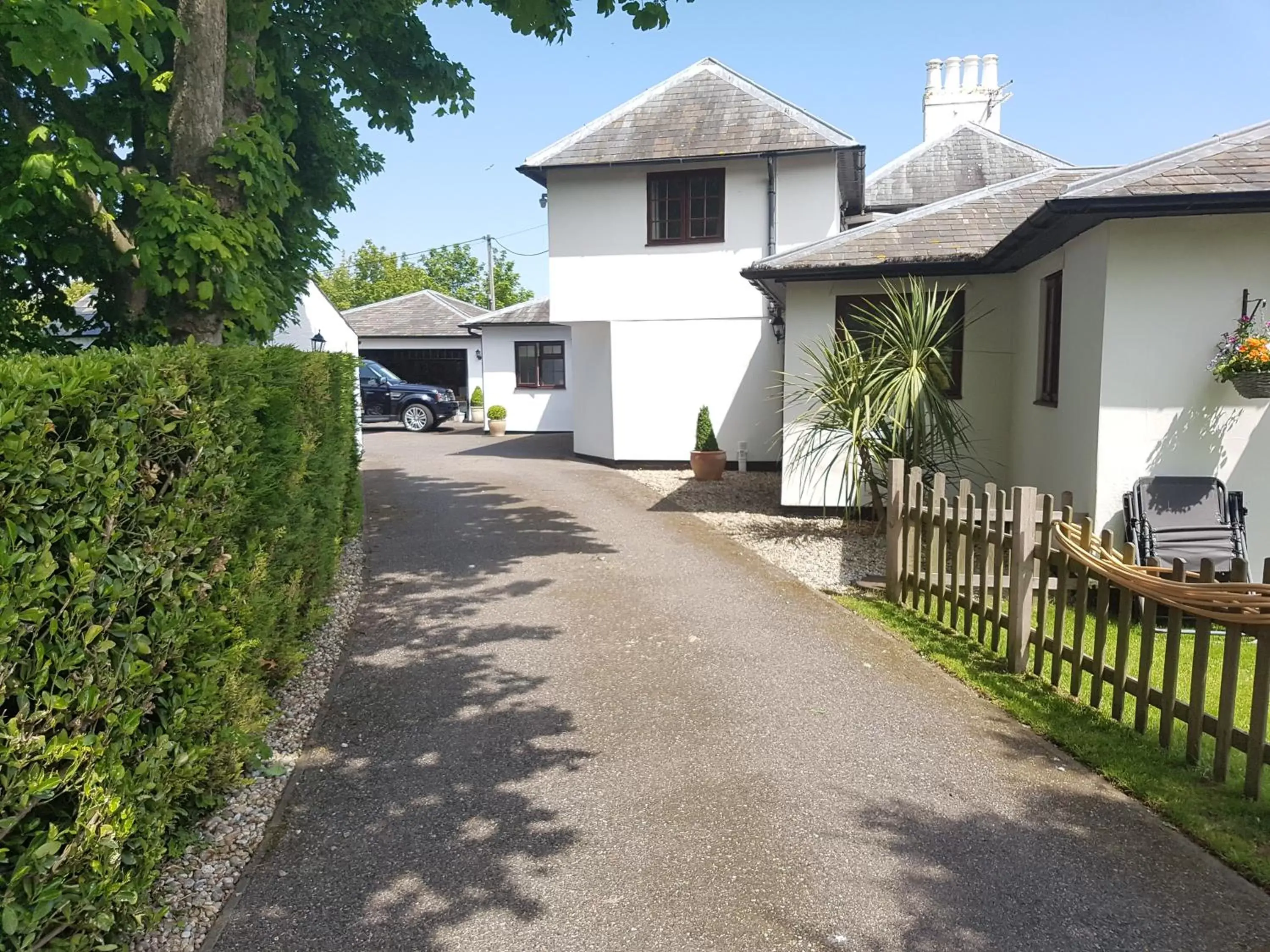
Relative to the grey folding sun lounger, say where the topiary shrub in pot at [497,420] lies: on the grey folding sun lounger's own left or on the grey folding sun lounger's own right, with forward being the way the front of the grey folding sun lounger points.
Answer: on the grey folding sun lounger's own right

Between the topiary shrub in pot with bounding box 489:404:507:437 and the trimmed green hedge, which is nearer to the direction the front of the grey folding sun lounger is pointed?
the trimmed green hedge

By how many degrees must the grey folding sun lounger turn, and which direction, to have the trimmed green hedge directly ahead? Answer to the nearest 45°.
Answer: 0° — it already faces it

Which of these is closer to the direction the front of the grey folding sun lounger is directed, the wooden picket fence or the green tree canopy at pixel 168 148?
the wooden picket fence

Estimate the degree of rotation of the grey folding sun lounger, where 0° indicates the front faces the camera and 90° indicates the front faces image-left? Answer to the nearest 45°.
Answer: approximately 0°

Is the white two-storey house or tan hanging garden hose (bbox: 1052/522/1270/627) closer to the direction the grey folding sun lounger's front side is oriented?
the tan hanging garden hose

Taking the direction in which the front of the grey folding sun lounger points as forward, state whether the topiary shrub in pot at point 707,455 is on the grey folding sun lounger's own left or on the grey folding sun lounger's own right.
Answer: on the grey folding sun lounger's own right

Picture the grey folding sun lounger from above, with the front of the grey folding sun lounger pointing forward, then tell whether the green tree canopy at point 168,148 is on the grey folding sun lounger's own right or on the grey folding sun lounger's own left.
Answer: on the grey folding sun lounger's own right

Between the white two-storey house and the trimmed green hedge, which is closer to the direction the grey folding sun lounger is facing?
the trimmed green hedge
